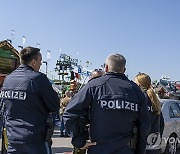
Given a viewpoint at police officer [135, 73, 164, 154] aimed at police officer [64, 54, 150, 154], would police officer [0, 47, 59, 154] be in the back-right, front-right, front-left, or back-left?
front-right

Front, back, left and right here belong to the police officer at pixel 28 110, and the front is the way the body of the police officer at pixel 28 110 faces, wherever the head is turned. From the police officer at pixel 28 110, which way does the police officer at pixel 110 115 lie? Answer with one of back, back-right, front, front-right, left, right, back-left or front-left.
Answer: right

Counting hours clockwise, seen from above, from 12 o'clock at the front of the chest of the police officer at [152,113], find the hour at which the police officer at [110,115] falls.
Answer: the police officer at [110,115] is roughly at 8 o'clock from the police officer at [152,113].

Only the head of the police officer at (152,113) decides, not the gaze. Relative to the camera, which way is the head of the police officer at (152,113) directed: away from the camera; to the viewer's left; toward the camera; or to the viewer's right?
away from the camera

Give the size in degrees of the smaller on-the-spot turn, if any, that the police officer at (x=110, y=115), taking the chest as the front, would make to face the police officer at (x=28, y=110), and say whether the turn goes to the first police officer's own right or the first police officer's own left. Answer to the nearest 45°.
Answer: approximately 45° to the first police officer's own left

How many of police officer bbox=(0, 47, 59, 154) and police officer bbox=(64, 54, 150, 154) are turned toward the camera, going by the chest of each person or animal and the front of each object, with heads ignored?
0

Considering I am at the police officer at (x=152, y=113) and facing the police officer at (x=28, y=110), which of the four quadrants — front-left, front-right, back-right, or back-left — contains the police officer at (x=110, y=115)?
front-left

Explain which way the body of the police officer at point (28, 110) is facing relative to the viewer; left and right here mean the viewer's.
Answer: facing away from the viewer and to the right of the viewer

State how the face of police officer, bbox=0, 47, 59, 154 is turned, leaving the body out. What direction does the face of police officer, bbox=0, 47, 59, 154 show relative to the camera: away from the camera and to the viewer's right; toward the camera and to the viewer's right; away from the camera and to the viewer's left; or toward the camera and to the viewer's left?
away from the camera and to the viewer's right

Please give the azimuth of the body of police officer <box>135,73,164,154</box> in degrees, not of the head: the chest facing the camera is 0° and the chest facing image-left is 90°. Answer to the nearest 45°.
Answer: approximately 135°

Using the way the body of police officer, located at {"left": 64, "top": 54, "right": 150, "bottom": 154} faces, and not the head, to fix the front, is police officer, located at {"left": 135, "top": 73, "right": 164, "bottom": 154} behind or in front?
in front

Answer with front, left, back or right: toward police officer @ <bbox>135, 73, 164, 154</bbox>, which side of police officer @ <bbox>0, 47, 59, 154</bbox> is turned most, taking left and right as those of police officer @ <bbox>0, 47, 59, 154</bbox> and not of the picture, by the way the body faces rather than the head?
front

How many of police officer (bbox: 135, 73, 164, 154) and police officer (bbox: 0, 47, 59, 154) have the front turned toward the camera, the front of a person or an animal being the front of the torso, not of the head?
0

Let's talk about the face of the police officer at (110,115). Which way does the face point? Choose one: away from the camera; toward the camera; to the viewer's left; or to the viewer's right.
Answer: away from the camera

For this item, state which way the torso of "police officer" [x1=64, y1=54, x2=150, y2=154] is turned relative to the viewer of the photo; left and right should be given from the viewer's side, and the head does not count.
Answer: facing away from the viewer

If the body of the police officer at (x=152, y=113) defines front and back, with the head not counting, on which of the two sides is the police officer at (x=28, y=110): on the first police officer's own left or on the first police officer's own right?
on the first police officer's own left

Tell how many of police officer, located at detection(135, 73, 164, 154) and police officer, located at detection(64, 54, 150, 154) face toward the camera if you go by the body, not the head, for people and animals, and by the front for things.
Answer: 0
